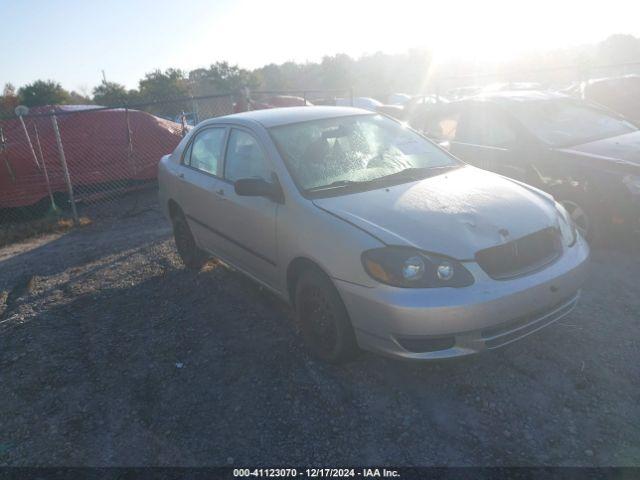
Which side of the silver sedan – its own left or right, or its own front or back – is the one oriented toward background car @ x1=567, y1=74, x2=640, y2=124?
left

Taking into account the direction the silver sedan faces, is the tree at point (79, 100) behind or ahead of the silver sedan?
behind

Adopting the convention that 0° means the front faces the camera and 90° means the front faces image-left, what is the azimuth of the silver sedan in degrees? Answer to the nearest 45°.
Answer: approximately 315°

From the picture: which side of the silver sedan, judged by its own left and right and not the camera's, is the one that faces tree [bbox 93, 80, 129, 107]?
back

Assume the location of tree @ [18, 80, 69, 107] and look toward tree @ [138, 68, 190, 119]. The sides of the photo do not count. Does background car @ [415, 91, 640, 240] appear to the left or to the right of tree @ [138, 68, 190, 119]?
right

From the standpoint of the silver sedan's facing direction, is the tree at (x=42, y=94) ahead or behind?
behind

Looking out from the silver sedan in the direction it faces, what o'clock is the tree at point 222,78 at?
The tree is roughly at 7 o'clock from the silver sedan.

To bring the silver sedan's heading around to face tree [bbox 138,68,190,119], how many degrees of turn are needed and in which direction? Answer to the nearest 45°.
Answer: approximately 180°
